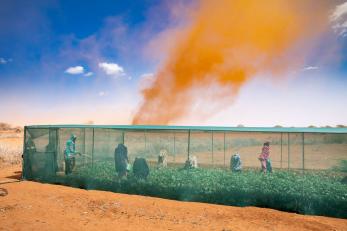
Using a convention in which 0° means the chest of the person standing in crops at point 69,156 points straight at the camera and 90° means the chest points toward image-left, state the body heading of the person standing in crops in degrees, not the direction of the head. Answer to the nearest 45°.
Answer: approximately 270°

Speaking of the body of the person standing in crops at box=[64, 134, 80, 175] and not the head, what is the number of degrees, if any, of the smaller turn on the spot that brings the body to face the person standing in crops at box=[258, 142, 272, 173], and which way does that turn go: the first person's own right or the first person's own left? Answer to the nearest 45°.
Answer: approximately 45° to the first person's own right

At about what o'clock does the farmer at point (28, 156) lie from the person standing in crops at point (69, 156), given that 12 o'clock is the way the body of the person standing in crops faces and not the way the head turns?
The farmer is roughly at 7 o'clock from the person standing in crops.

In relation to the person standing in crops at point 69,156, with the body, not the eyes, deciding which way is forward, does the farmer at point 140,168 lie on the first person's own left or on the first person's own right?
on the first person's own right

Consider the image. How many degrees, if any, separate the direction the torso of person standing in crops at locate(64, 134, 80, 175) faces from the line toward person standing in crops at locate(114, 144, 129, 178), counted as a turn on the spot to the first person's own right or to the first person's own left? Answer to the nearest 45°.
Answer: approximately 45° to the first person's own right
